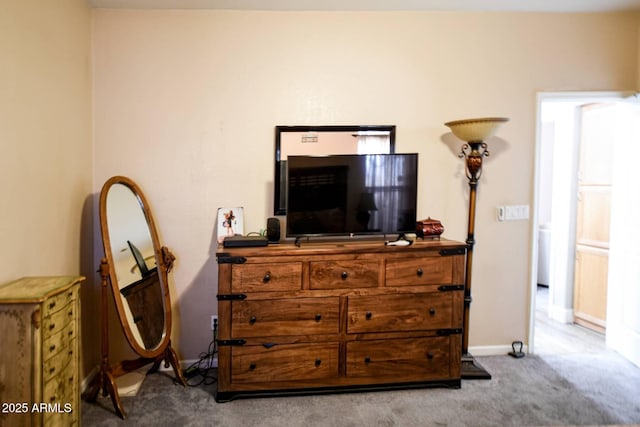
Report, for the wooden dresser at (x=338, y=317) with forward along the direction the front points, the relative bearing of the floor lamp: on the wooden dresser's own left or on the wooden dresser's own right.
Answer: on the wooden dresser's own left

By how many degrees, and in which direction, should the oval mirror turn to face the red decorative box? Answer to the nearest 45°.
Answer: approximately 45° to its left

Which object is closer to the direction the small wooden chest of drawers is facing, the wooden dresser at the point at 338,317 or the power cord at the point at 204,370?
the wooden dresser

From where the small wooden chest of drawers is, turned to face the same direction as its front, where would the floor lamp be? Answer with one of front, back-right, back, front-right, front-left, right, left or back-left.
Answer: front-left

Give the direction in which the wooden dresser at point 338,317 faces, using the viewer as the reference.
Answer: facing the viewer

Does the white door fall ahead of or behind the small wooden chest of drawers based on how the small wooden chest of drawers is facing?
ahead

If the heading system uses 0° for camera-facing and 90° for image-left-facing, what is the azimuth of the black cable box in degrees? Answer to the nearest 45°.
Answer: approximately 0°

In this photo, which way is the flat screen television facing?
toward the camera

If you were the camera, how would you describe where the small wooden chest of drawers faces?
facing the viewer and to the right of the viewer

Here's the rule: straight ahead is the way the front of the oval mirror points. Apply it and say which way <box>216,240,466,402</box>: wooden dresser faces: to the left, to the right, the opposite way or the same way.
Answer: to the right

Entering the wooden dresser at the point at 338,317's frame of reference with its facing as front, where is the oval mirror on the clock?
The oval mirror is roughly at 3 o'clock from the wooden dresser.

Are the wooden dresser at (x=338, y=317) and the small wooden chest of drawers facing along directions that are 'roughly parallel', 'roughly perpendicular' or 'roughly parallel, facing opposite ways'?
roughly perpendicular

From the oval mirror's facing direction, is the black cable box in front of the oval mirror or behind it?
in front

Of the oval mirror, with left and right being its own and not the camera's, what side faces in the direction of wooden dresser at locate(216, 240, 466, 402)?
front
